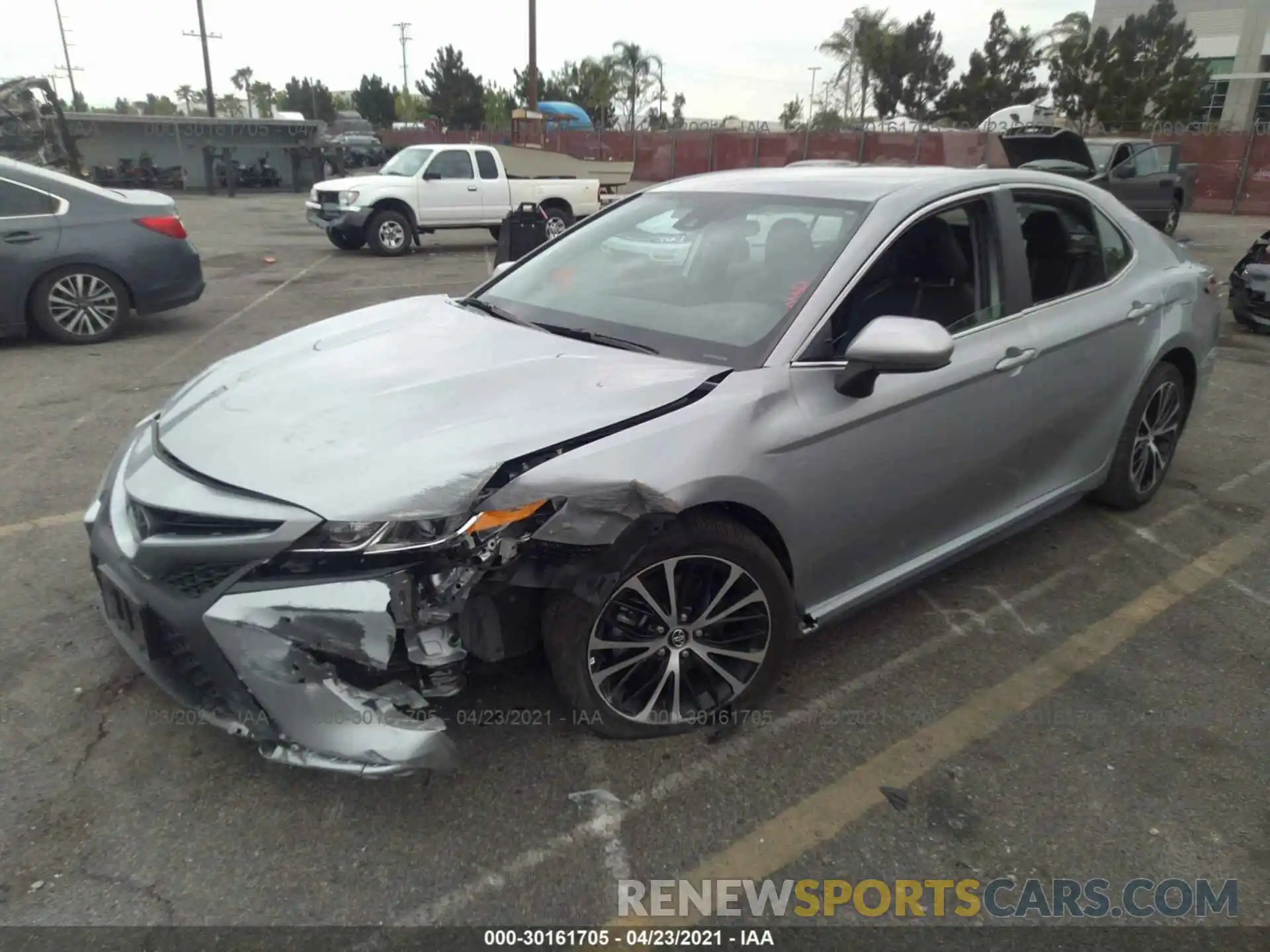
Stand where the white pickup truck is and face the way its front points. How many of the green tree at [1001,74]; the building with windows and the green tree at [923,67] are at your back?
3

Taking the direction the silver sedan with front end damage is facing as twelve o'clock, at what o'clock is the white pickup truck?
The white pickup truck is roughly at 4 o'clock from the silver sedan with front end damage.

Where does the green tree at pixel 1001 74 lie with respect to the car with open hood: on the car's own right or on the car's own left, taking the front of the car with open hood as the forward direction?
on the car's own right

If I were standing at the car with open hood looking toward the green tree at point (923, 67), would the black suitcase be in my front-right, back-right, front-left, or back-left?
back-left

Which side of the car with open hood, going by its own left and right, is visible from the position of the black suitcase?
front

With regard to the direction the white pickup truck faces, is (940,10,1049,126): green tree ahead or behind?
behind

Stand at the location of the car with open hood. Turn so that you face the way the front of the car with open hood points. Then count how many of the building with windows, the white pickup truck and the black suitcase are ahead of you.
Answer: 2

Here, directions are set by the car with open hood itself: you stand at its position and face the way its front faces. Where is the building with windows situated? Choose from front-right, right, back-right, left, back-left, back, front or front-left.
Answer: back-right

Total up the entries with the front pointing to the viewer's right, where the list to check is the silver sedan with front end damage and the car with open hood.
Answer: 0

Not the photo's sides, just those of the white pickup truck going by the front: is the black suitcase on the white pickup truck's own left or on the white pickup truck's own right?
on the white pickup truck's own left

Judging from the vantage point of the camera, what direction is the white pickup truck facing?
facing the viewer and to the left of the viewer

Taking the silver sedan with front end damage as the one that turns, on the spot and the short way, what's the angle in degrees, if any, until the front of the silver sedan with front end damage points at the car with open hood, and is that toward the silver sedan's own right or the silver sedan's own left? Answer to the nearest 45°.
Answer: approximately 180°

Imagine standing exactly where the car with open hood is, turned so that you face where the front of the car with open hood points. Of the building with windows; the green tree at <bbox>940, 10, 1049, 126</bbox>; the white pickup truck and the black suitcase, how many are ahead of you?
2
